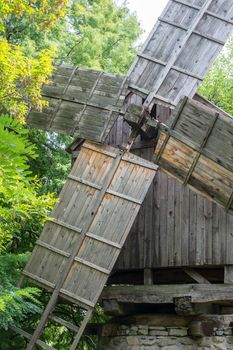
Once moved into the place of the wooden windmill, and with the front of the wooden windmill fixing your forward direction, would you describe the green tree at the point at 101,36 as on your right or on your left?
on your right

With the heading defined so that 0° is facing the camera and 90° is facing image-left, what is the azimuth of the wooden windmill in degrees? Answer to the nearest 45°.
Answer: approximately 45°
